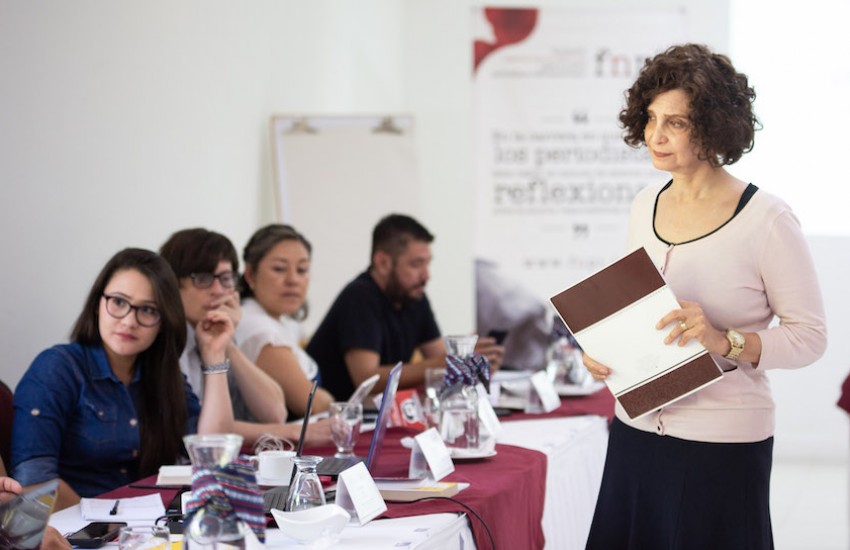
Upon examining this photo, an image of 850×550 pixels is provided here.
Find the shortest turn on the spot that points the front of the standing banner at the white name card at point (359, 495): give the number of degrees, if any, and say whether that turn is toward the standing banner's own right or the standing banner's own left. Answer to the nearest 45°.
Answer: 0° — it already faces it

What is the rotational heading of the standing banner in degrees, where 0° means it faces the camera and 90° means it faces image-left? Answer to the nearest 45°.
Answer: approximately 0°

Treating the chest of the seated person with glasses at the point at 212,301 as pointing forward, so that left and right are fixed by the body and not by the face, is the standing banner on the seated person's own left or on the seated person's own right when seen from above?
on the seated person's own left

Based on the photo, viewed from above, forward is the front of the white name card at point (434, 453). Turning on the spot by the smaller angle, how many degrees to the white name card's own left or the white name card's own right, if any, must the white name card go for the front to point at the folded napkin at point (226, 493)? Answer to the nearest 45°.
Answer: approximately 45° to the white name card's own right

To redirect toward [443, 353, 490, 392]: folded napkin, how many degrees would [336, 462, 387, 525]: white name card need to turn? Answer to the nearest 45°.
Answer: approximately 135° to its left

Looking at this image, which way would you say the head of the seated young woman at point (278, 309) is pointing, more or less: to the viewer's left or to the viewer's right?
to the viewer's right

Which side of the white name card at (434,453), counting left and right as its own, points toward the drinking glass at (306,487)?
right

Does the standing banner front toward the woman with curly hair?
yes

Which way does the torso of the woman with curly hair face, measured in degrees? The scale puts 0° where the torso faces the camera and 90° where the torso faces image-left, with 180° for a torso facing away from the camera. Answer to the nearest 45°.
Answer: approximately 45°
